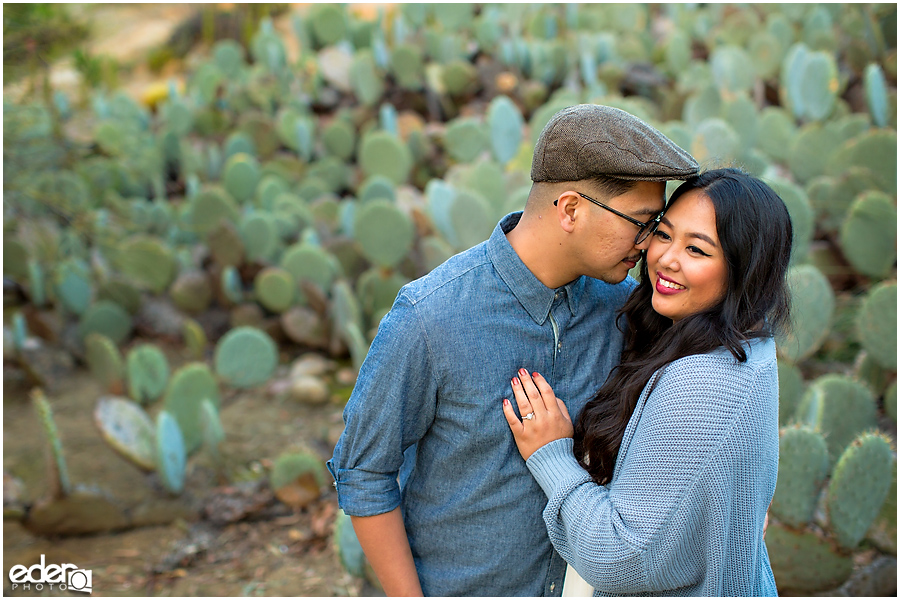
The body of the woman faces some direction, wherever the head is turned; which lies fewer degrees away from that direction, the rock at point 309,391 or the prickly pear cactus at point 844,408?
the rock

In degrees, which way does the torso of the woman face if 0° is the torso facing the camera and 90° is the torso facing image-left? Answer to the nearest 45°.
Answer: approximately 90°

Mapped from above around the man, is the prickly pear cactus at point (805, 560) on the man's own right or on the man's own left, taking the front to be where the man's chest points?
on the man's own left

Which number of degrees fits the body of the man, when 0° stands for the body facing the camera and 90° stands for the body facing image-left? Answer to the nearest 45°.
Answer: approximately 315°
